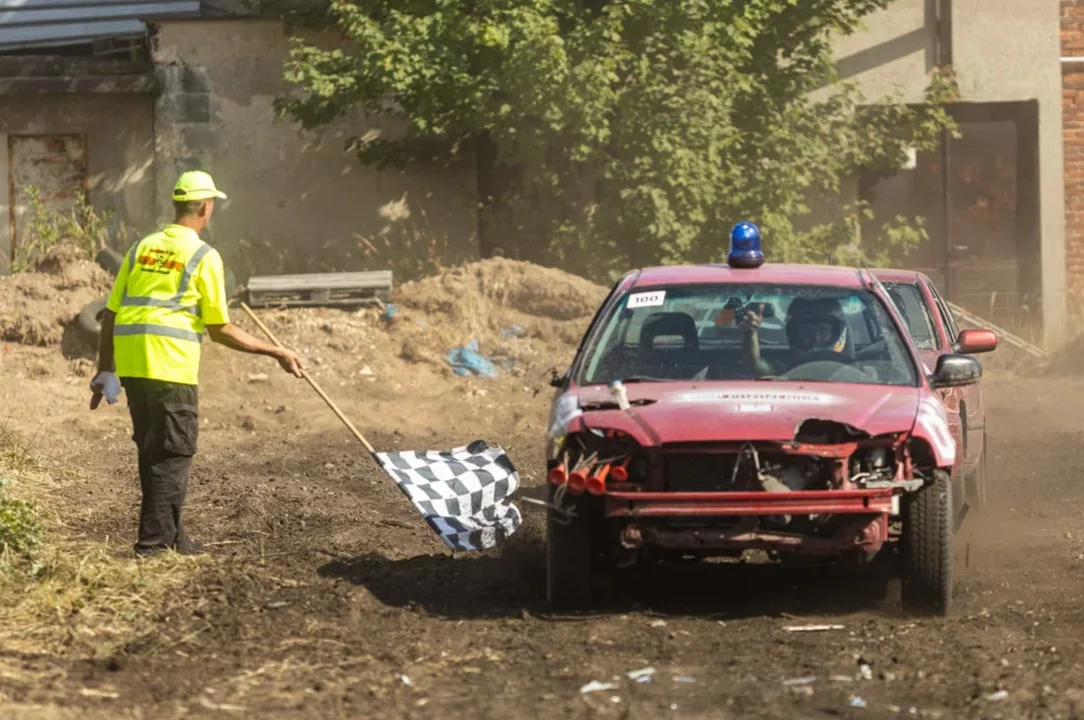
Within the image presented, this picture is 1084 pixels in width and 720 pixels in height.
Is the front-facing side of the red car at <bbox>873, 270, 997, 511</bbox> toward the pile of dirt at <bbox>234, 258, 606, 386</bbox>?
no

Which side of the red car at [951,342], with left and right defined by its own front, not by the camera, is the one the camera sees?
front

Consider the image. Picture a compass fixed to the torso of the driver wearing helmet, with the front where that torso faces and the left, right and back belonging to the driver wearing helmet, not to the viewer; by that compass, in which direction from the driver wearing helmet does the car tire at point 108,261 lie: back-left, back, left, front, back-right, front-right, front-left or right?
back-right

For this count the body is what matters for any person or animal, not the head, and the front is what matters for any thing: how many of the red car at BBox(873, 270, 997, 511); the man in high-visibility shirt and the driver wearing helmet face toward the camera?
2

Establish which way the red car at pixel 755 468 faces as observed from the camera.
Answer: facing the viewer

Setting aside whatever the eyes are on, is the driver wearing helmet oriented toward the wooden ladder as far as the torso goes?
no

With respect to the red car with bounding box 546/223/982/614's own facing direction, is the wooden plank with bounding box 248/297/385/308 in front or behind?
behind

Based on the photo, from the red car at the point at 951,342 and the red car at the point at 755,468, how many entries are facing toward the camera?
2

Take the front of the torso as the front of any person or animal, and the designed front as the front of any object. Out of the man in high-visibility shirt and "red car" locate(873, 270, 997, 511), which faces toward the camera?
the red car

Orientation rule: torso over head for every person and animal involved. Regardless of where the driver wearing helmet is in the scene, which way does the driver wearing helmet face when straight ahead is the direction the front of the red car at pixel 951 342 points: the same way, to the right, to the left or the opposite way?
the same way

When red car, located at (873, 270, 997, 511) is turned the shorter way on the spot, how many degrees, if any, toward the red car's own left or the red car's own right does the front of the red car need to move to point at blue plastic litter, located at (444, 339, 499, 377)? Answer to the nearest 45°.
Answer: approximately 135° to the red car's own right

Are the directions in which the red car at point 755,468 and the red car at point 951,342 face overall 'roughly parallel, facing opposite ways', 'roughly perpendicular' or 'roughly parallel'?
roughly parallel

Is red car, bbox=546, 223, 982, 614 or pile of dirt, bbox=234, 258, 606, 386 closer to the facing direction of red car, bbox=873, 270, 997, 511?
the red car

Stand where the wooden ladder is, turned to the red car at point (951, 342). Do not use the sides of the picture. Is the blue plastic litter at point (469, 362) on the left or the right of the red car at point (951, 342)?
right

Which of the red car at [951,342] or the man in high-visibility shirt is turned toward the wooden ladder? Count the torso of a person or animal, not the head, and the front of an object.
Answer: the man in high-visibility shirt

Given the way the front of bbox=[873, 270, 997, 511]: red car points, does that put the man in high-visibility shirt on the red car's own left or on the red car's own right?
on the red car's own right
